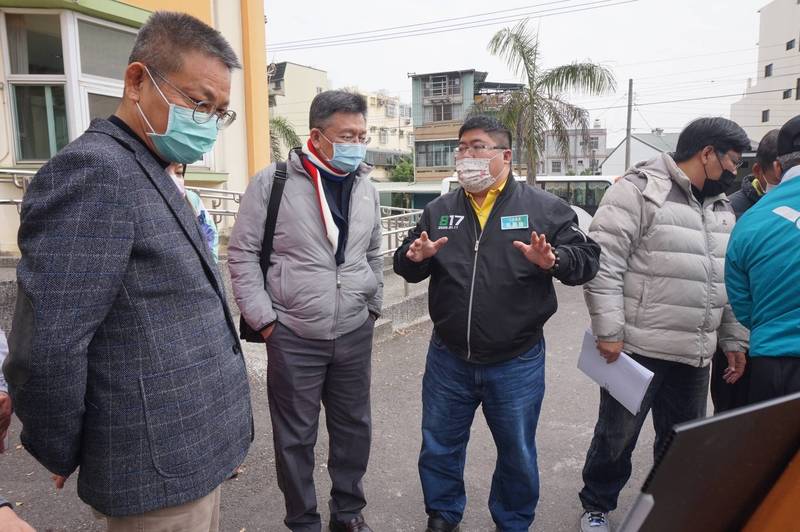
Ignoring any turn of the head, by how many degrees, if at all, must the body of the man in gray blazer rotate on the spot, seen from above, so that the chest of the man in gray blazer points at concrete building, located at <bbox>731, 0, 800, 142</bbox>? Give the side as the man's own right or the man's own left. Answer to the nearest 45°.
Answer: approximately 45° to the man's own left

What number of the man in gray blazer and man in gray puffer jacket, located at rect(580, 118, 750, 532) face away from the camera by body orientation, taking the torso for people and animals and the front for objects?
0

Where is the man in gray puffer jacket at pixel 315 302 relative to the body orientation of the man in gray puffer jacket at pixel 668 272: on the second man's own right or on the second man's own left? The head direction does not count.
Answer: on the second man's own right

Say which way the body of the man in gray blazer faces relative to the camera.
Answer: to the viewer's right

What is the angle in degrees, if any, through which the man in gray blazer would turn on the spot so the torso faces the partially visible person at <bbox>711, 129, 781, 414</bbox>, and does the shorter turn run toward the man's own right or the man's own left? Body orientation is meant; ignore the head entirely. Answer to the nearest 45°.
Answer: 0° — they already face them

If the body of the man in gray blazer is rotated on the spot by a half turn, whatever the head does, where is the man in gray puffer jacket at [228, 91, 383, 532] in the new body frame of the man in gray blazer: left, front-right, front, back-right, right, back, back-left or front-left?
back-right

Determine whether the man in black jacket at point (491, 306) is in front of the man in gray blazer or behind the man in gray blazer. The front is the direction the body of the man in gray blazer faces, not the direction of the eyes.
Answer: in front

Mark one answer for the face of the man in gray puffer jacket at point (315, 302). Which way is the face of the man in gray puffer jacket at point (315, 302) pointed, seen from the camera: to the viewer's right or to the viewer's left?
to the viewer's right
